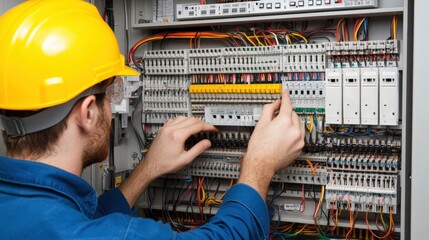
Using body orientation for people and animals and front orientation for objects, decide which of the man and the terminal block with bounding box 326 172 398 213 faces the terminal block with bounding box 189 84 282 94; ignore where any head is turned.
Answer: the man

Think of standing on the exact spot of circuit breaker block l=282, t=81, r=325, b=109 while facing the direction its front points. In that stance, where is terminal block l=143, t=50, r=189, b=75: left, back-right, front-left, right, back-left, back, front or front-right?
right

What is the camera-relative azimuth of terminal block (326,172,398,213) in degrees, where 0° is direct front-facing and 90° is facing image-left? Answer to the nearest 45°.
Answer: approximately 0°

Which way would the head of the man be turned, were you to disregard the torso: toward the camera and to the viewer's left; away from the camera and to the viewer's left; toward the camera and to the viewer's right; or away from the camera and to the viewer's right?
away from the camera and to the viewer's right

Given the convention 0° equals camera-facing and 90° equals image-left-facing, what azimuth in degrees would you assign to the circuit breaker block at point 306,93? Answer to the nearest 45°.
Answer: approximately 0°

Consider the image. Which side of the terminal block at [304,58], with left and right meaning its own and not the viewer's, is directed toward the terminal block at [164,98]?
right
